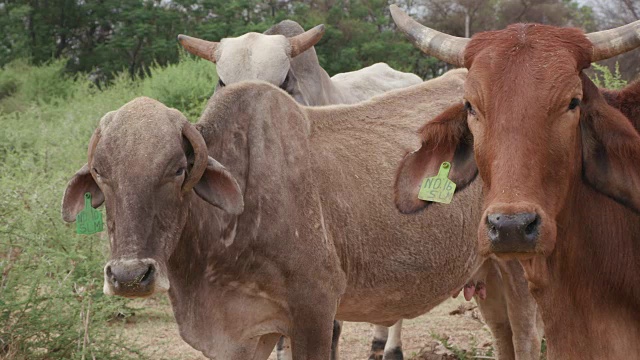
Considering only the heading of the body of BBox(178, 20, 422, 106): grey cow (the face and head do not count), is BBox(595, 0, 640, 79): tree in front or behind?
behind

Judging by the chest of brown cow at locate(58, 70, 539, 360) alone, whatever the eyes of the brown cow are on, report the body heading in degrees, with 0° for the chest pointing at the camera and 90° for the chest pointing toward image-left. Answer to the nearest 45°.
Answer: approximately 45°

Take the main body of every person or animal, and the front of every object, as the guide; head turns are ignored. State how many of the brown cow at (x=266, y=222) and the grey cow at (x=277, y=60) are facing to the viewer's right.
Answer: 0

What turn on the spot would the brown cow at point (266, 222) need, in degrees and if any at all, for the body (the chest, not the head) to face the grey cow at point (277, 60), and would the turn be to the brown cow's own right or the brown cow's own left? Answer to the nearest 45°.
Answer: approximately 135° to the brown cow's own right

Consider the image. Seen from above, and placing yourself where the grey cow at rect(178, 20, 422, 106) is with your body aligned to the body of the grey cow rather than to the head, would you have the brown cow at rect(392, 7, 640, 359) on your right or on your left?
on your left

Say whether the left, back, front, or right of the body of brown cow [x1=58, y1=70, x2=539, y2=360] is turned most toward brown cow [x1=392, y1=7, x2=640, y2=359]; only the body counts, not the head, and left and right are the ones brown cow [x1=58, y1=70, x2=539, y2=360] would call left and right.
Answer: left

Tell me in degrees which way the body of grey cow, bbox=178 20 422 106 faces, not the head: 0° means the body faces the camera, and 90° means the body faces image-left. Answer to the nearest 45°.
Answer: approximately 45°

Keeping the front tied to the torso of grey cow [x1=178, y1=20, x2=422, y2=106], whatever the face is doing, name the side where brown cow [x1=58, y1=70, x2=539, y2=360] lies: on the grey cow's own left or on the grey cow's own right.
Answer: on the grey cow's own left
